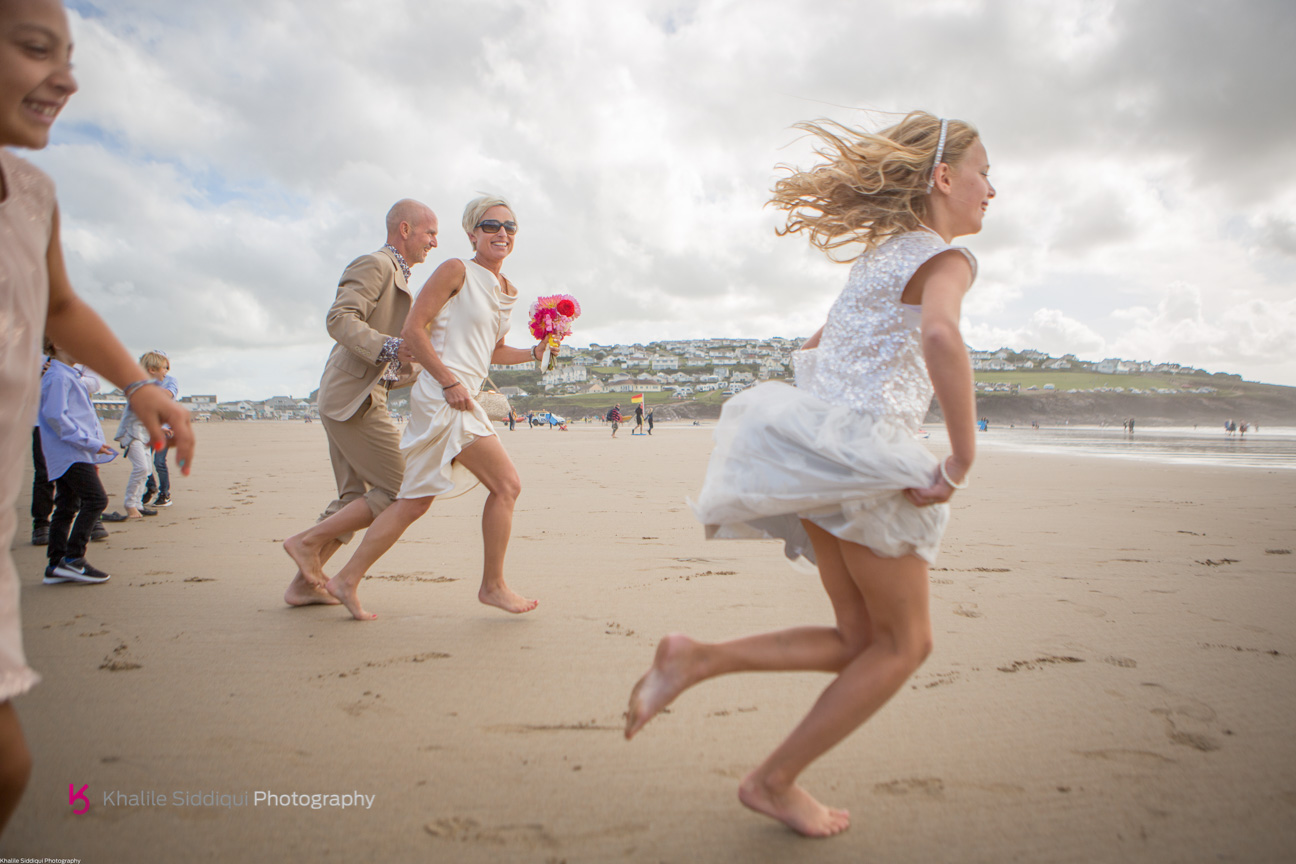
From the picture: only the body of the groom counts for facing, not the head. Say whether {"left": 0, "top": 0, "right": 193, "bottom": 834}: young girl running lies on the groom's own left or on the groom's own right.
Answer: on the groom's own right

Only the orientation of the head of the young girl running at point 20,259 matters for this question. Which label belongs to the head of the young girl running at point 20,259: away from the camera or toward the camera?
toward the camera

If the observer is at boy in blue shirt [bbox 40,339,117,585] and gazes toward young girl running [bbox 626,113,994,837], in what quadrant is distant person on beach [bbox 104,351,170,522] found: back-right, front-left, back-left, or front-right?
back-left

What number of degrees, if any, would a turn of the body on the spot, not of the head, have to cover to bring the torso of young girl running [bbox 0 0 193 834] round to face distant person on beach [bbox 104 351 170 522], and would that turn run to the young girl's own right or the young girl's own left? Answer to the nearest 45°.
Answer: approximately 135° to the young girl's own left

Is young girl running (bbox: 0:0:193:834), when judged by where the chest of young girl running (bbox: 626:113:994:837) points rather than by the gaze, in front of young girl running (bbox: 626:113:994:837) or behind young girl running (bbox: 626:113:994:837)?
behind

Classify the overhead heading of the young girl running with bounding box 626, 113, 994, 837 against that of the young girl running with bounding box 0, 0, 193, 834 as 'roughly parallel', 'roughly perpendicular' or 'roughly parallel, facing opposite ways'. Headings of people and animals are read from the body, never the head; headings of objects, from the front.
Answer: roughly parallel

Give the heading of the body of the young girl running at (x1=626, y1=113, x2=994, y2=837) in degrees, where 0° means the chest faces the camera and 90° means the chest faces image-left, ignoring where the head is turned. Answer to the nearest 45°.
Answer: approximately 270°

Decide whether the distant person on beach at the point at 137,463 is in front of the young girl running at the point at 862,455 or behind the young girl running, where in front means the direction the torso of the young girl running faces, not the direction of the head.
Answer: behind

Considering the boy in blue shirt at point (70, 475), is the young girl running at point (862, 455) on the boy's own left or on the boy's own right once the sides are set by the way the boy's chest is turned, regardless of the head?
on the boy's own right

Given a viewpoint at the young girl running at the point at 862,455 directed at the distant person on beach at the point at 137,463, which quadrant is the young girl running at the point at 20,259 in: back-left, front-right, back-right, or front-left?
front-left

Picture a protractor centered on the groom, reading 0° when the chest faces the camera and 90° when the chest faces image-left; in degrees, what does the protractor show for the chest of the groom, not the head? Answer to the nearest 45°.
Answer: approximately 270°

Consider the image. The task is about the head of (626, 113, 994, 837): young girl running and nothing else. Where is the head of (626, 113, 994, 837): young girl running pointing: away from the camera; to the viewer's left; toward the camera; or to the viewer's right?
to the viewer's right

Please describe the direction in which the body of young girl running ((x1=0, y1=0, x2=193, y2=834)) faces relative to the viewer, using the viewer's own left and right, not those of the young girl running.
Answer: facing the viewer and to the right of the viewer

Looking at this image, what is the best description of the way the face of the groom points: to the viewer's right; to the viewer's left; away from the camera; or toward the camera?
to the viewer's right

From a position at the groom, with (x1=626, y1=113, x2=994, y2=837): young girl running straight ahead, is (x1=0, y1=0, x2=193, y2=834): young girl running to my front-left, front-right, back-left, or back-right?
front-right

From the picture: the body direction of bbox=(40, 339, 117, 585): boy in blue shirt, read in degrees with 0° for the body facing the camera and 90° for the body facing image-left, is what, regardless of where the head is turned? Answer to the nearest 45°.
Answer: approximately 270°
